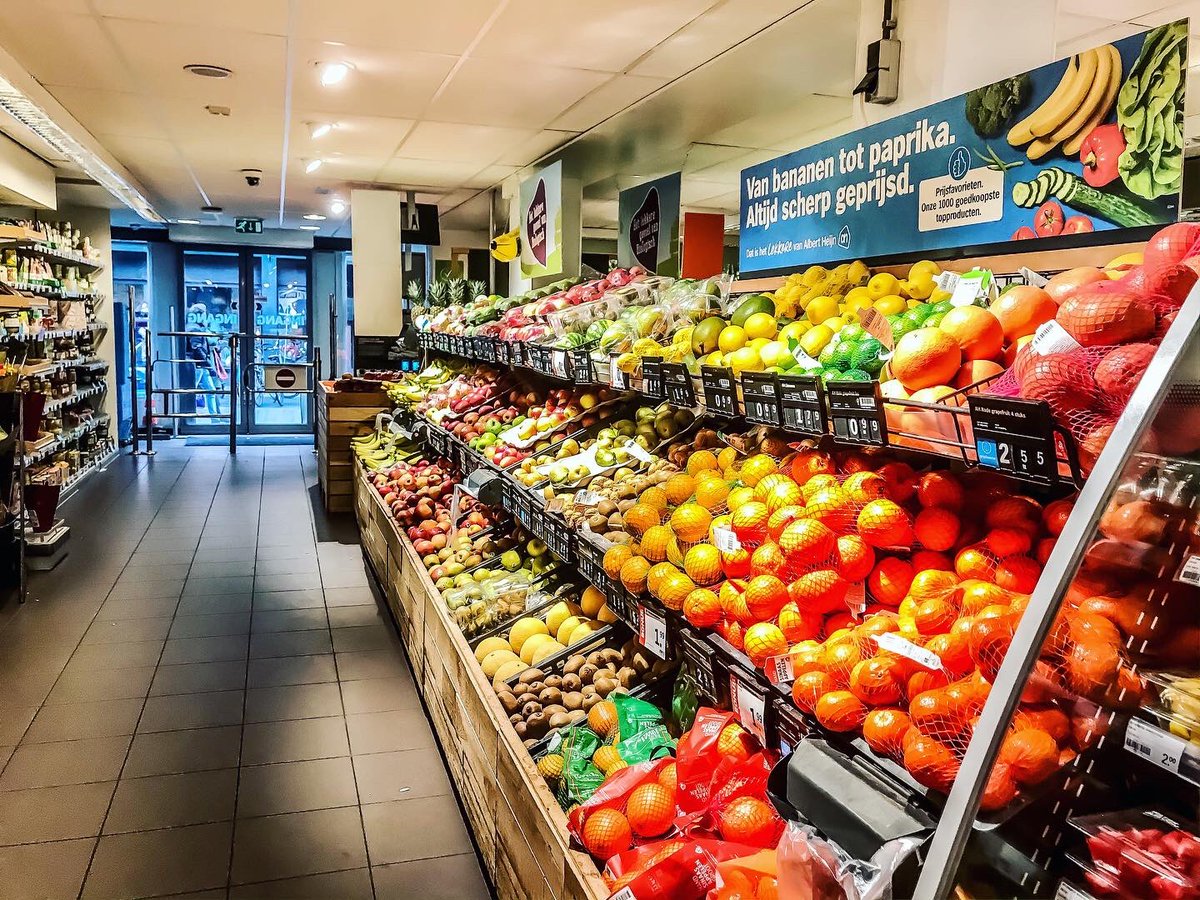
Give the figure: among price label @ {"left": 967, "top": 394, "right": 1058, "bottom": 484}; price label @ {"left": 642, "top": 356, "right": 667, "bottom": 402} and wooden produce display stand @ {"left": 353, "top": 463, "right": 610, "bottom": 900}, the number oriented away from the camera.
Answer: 0

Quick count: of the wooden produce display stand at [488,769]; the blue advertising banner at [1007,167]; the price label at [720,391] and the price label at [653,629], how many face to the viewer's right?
0

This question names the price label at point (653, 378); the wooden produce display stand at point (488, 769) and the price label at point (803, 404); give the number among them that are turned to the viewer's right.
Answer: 0

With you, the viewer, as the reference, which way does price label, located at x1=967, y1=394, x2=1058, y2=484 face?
facing the viewer and to the left of the viewer

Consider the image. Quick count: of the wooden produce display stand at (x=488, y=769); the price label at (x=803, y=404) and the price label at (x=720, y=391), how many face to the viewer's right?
0

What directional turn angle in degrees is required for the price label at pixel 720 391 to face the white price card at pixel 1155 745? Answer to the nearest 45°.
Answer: approximately 45° to its left

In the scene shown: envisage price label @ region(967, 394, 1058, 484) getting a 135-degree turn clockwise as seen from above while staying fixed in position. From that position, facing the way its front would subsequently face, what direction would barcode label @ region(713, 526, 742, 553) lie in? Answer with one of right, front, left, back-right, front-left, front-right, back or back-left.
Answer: front-left

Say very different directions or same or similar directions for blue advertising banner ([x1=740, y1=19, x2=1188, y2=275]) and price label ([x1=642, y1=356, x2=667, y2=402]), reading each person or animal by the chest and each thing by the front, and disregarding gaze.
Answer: same or similar directions

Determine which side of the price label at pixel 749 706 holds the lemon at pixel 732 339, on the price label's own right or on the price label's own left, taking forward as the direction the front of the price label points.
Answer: on the price label's own right

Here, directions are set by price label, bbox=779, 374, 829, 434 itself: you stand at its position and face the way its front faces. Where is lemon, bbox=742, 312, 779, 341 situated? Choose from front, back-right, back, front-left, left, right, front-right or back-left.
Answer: back-right

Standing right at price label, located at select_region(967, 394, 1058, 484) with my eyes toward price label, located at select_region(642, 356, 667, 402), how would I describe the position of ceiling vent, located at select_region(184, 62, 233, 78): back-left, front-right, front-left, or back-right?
front-left
